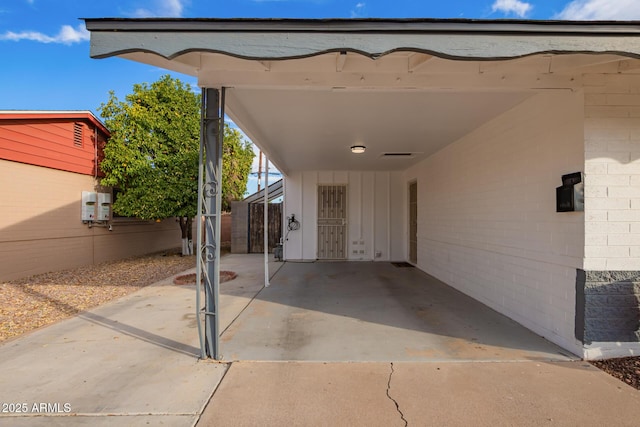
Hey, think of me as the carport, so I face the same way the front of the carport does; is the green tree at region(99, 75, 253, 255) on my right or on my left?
on my right

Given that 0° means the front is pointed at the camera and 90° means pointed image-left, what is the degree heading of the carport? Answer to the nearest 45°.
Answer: approximately 0°

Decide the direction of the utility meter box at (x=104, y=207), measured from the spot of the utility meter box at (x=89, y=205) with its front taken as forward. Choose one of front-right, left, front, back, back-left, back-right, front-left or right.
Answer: left

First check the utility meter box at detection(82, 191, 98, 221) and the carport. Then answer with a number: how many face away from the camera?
0

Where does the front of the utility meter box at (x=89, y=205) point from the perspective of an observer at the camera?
facing the viewer and to the right of the viewer

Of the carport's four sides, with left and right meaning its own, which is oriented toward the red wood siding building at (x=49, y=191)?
right

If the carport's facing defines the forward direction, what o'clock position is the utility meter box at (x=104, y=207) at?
The utility meter box is roughly at 4 o'clock from the carport.
